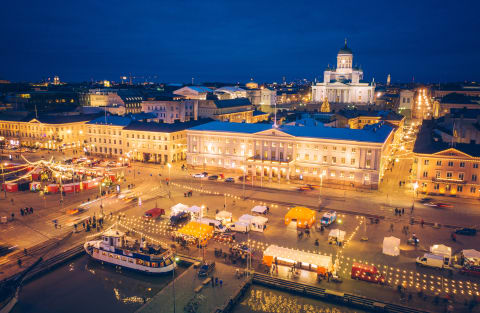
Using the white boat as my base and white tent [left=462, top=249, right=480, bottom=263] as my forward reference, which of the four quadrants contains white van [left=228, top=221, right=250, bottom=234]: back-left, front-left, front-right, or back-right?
front-left

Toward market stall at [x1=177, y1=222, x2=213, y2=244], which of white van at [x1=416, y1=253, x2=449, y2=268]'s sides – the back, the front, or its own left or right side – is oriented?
front

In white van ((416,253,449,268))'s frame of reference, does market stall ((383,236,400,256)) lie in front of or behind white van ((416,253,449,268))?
in front

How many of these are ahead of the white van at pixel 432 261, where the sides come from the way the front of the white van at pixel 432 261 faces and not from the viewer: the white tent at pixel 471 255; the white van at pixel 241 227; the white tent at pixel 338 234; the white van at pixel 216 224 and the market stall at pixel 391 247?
4

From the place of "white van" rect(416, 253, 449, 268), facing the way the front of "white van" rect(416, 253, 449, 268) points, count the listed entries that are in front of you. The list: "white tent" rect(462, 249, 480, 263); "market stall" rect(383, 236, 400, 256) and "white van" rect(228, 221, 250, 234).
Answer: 2

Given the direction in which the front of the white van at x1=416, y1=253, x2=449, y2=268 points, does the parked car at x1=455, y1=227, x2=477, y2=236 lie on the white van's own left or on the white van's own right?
on the white van's own right

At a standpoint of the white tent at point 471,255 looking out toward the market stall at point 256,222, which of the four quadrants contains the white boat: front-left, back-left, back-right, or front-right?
front-left

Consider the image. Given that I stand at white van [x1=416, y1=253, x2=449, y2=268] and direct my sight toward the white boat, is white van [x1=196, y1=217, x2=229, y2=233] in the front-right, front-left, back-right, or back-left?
front-right

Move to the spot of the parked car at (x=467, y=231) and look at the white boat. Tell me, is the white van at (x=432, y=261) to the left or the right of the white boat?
left

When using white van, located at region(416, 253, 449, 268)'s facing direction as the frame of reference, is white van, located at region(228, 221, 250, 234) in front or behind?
in front

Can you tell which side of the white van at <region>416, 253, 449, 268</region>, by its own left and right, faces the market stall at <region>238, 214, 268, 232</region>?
front

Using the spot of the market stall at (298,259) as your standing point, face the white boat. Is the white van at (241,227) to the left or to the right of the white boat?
right

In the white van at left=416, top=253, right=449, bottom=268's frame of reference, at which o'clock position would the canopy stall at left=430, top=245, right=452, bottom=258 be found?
The canopy stall is roughly at 4 o'clock from the white van.

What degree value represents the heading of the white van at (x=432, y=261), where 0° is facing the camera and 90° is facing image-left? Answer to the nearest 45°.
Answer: approximately 90°

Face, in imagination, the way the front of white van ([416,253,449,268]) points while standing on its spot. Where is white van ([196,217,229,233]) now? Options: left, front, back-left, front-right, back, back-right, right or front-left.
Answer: front
